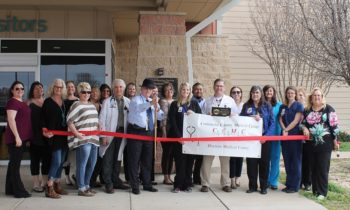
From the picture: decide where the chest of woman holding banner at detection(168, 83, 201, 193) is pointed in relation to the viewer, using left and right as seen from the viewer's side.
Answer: facing the viewer

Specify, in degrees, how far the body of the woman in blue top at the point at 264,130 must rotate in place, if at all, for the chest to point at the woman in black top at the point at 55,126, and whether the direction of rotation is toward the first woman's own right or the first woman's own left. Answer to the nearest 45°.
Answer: approximately 90° to the first woman's own right

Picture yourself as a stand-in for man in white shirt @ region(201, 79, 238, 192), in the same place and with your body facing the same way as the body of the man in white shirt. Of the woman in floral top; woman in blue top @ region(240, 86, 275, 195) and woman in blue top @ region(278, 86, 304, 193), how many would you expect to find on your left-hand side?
3

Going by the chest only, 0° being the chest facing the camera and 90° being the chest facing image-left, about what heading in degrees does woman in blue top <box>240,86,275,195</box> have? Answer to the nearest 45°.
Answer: approximately 0°

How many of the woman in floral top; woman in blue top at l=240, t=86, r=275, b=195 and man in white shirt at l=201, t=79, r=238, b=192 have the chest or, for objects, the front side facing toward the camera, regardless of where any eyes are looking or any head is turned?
3

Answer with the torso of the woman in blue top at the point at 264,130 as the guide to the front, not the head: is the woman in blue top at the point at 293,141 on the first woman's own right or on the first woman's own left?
on the first woman's own left

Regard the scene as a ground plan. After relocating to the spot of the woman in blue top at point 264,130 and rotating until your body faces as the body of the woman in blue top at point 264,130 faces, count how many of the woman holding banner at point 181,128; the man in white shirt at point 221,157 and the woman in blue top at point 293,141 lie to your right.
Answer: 2

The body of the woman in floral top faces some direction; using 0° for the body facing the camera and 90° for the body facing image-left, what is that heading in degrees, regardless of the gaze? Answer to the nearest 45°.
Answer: approximately 0°

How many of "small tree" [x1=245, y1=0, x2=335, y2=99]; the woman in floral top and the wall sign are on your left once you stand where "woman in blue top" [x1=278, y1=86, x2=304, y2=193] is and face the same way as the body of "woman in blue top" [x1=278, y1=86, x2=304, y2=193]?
1

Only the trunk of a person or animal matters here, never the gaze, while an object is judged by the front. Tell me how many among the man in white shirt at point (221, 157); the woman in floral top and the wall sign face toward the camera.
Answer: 3

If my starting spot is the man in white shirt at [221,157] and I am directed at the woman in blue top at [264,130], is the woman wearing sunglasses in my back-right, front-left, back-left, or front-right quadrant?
back-right

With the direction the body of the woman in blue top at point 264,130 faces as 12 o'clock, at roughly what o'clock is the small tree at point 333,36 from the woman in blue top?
The small tree is roughly at 7 o'clock from the woman in blue top.
